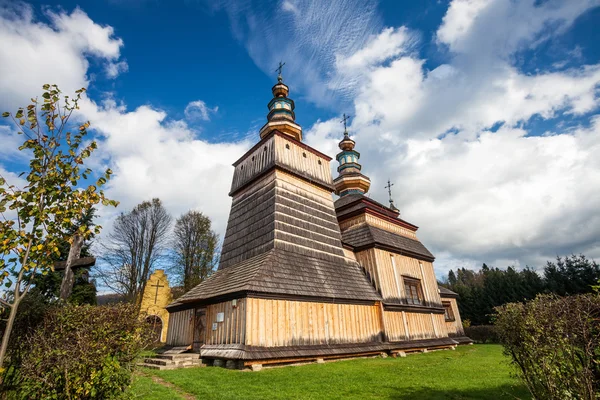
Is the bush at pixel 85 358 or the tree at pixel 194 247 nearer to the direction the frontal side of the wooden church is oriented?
the bush

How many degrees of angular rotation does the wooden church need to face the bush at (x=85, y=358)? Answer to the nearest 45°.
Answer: approximately 45° to its left

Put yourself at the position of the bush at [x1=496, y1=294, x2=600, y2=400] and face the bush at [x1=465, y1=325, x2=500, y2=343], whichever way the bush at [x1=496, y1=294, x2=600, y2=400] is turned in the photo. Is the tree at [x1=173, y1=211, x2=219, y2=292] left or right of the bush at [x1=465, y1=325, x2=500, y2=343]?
left

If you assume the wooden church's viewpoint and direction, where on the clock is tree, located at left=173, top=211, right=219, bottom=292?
The tree is roughly at 3 o'clock from the wooden church.

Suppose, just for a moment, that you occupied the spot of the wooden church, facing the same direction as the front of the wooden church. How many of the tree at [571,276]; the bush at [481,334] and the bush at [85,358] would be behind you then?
2

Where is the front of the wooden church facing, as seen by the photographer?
facing the viewer and to the left of the viewer

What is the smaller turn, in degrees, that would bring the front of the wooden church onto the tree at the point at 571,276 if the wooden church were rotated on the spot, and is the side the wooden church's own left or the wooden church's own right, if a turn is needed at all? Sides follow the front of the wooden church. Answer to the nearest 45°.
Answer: approximately 180°

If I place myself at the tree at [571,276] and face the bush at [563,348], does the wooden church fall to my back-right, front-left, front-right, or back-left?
front-right

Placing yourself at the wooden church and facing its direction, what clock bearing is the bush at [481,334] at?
The bush is roughly at 6 o'clock from the wooden church.
